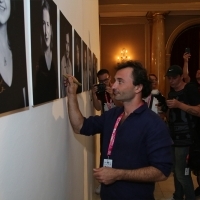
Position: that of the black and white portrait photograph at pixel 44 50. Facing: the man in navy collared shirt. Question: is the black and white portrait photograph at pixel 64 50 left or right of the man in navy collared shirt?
left

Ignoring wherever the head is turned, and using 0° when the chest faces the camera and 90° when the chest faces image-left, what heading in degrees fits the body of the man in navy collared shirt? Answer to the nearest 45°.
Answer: approximately 45°

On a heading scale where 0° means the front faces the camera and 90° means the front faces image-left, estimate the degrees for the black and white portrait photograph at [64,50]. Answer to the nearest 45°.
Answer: approximately 270°

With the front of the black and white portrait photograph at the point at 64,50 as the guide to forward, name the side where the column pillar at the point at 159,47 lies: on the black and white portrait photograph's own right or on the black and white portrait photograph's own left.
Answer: on the black and white portrait photograph's own left

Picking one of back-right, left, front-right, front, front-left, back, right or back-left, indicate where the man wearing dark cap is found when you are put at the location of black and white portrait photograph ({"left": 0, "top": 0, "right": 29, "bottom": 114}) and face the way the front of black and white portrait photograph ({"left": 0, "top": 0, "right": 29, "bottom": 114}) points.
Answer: left

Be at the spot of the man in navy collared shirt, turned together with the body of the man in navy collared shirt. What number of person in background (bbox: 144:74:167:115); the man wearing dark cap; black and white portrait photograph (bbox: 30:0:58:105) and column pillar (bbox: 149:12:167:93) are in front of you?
1

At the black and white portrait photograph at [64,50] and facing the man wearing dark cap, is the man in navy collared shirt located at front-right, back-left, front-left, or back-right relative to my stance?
front-right

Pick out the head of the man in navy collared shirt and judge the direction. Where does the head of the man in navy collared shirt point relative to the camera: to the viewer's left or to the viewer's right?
to the viewer's left

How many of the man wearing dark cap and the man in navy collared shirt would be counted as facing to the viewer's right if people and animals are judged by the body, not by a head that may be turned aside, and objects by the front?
0

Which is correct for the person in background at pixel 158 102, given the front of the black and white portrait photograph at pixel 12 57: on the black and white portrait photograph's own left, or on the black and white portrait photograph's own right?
on the black and white portrait photograph's own left

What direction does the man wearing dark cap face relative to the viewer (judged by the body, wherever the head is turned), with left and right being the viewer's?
facing the viewer and to the left of the viewer
